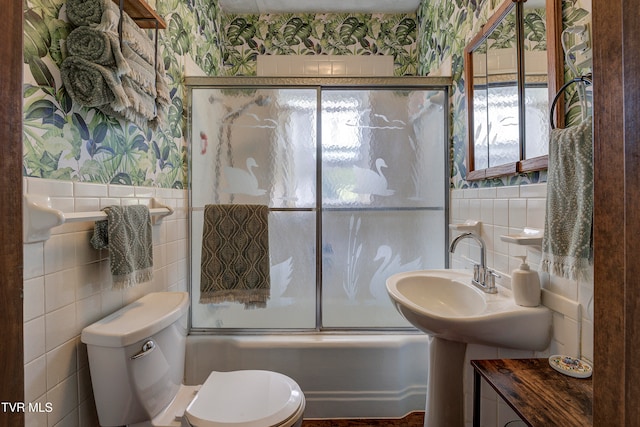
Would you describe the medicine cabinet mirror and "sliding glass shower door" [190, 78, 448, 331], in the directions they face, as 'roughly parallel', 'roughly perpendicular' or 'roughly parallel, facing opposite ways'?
roughly perpendicular

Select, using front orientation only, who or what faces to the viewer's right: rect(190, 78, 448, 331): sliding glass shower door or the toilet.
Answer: the toilet

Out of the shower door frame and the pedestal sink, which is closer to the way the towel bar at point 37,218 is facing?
the pedestal sink

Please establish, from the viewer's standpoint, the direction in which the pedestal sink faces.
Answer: facing to the left of the viewer

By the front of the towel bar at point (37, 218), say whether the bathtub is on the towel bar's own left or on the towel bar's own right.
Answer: on the towel bar's own left

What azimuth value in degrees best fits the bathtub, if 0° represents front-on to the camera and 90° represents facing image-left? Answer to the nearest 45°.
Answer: approximately 0°

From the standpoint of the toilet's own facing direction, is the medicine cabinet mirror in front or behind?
in front

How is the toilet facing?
to the viewer's right

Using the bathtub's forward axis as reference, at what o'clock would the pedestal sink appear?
The pedestal sink is roughly at 11 o'clock from the bathtub.

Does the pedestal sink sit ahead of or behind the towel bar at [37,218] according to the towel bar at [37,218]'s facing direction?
ahead
